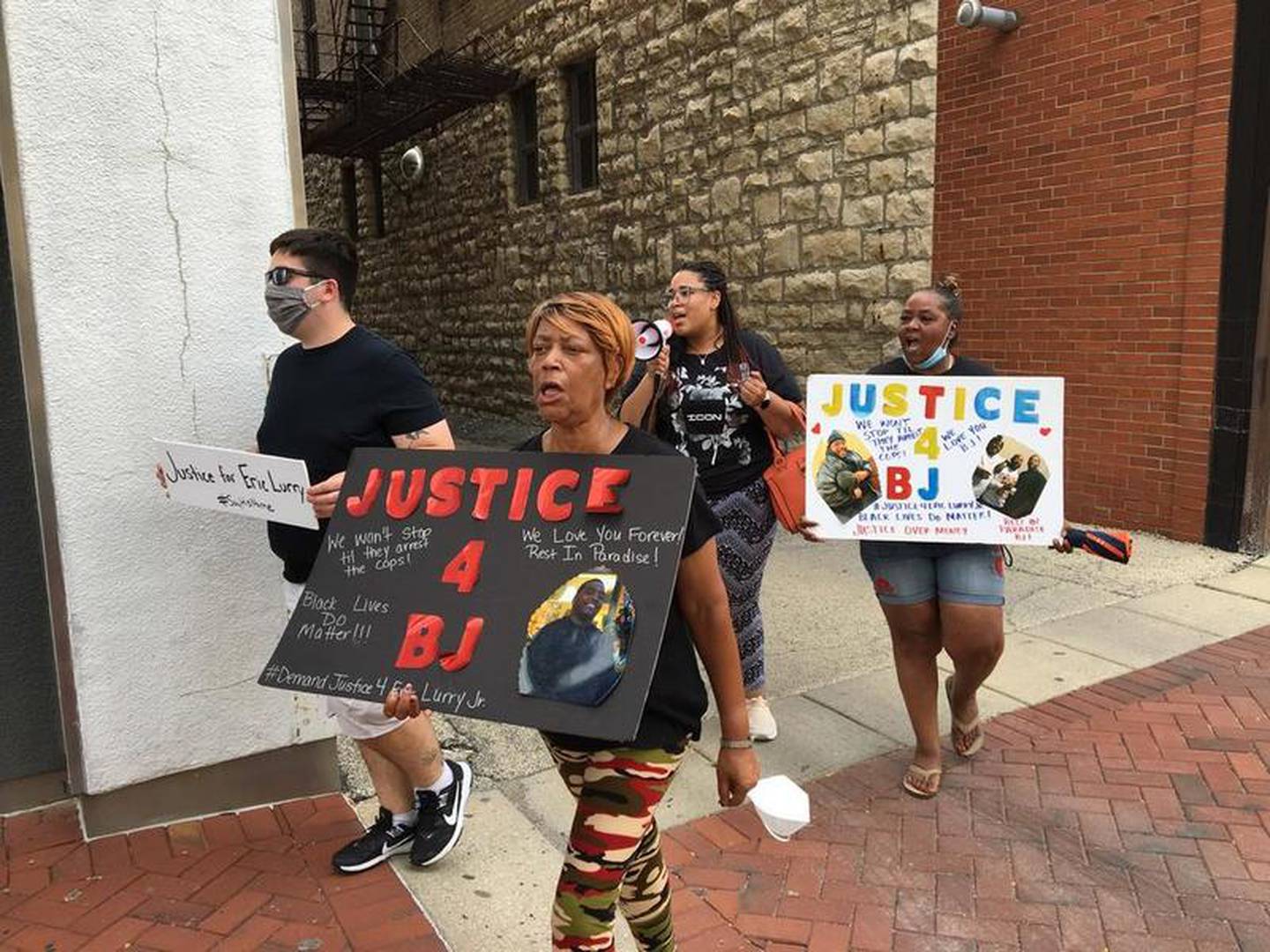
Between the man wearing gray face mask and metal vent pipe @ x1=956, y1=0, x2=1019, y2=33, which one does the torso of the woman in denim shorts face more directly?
the man wearing gray face mask

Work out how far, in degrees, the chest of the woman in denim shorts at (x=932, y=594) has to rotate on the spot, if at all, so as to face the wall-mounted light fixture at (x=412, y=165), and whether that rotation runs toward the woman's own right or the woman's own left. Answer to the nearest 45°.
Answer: approximately 135° to the woman's own right

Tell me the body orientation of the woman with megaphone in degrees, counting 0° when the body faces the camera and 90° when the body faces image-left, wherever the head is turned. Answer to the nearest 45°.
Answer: approximately 45°

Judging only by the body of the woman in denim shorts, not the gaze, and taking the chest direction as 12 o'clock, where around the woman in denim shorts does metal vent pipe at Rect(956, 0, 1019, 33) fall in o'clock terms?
The metal vent pipe is roughly at 6 o'clock from the woman in denim shorts.

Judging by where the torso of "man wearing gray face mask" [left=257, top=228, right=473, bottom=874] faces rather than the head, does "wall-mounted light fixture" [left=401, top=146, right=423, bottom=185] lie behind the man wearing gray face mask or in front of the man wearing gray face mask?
behind

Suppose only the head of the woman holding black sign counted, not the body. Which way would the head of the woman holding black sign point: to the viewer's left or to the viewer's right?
to the viewer's left

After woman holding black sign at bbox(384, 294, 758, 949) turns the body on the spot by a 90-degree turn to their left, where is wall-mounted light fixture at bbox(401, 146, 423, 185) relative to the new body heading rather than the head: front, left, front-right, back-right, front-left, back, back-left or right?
back-left

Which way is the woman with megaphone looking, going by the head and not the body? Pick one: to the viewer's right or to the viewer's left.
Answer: to the viewer's left

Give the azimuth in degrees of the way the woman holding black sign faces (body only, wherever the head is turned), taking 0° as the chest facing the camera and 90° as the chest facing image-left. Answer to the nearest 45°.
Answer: approximately 45°

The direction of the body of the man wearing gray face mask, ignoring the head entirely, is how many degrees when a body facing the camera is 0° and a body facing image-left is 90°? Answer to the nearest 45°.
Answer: approximately 45°

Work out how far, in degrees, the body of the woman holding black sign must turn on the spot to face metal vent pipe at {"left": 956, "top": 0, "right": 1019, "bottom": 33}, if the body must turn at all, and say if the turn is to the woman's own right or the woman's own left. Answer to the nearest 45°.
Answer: approximately 180°

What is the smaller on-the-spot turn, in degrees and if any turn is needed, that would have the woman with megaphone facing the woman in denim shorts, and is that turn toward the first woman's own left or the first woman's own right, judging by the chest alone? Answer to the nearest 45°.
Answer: approximately 135° to the first woman's own left
